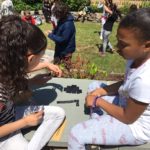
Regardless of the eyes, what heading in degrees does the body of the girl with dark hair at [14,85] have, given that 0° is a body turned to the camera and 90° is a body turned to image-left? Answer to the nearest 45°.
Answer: approximately 270°

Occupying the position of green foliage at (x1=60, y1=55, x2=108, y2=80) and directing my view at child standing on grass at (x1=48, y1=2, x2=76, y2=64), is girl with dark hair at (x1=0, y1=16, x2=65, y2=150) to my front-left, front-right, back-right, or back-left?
back-left

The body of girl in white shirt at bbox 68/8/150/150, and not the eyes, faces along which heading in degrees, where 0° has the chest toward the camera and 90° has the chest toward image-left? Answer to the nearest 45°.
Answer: approximately 90°

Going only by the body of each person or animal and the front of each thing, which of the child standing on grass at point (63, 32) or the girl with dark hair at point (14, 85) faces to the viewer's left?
the child standing on grass

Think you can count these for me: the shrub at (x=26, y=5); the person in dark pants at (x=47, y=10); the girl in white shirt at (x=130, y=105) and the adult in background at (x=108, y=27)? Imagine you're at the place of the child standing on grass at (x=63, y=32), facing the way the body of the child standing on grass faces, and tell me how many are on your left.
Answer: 1

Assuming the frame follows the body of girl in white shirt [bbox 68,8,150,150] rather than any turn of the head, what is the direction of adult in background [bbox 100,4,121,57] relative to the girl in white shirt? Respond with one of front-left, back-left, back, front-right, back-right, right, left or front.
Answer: right

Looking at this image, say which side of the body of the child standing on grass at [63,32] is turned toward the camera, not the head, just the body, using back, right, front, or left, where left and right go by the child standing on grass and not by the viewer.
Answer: left

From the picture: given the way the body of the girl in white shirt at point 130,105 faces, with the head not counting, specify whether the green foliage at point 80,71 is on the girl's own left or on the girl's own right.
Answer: on the girl's own right

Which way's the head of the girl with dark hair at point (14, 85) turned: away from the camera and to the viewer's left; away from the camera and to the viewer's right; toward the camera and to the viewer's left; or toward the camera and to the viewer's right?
away from the camera and to the viewer's right
